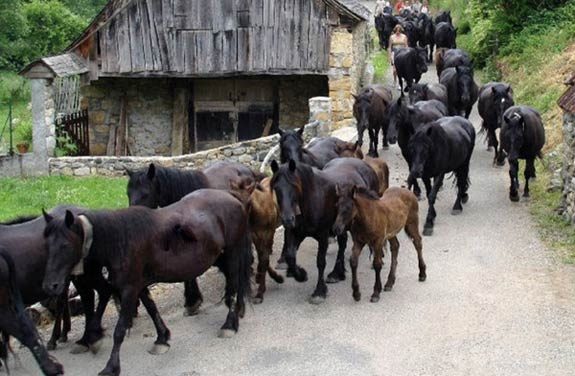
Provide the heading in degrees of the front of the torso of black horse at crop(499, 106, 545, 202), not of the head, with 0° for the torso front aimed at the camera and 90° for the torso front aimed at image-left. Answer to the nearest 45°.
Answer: approximately 0°

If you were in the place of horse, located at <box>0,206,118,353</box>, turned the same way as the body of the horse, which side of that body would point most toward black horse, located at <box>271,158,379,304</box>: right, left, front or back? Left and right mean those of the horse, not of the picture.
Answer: back

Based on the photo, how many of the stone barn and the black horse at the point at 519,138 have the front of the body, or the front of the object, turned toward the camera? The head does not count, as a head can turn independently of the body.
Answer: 2

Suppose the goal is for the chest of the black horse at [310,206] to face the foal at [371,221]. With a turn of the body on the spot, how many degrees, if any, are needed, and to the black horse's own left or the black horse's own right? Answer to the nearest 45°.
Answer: approximately 135° to the black horse's own left

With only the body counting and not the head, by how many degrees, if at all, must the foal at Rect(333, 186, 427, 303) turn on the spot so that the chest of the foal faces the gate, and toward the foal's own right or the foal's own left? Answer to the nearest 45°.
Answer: approximately 90° to the foal's own right

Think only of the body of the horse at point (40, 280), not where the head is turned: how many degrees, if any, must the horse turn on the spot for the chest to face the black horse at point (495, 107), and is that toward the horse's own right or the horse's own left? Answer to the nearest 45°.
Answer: approximately 135° to the horse's own right

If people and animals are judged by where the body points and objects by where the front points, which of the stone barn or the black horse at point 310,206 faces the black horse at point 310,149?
the stone barn

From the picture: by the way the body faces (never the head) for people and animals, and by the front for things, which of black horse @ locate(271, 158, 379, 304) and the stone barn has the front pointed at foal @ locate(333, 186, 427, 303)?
the stone barn

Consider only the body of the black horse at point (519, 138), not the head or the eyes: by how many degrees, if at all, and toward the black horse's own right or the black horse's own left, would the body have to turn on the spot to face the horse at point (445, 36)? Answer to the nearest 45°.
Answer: approximately 180°

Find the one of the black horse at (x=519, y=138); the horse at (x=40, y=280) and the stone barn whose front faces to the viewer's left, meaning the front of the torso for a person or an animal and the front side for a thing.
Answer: the horse

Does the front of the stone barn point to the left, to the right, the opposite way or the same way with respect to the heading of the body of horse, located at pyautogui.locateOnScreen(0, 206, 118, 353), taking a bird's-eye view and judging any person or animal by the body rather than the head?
to the left

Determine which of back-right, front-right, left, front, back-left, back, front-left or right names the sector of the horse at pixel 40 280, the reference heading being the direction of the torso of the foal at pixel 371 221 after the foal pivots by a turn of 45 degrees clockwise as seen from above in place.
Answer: front-left

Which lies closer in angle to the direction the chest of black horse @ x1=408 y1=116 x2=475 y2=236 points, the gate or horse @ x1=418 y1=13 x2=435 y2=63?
the gate

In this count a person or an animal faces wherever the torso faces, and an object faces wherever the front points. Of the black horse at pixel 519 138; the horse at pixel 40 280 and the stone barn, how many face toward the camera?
2

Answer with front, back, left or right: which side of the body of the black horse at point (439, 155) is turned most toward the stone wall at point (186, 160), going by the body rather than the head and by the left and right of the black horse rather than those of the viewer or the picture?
right

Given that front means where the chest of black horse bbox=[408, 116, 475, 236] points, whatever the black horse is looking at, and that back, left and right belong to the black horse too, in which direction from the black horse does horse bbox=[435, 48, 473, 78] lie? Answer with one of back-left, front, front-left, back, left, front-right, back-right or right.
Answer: back-right

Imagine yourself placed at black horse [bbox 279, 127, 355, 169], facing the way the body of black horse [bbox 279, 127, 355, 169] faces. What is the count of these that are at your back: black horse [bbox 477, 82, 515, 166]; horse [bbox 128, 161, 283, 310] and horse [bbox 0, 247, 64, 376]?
1

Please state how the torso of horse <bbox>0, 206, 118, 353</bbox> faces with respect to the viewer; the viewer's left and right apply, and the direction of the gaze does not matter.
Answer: facing to the left of the viewer

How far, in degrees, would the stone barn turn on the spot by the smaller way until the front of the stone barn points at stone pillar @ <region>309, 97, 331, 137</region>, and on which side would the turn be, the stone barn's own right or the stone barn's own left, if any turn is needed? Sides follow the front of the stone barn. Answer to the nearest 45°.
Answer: approximately 45° to the stone barn's own left
